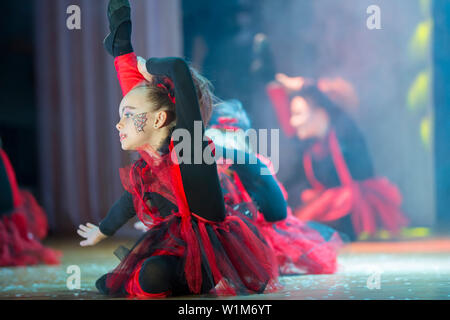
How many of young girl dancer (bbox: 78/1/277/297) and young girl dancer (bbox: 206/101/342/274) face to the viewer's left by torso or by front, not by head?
2

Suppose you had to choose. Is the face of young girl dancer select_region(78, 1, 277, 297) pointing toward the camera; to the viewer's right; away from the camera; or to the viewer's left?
to the viewer's left

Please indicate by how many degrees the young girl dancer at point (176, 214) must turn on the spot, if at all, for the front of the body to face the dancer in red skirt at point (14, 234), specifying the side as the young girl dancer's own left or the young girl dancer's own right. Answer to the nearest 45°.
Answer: approximately 45° to the young girl dancer's own right

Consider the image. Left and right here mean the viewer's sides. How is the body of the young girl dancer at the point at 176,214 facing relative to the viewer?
facing to the left of the viewer

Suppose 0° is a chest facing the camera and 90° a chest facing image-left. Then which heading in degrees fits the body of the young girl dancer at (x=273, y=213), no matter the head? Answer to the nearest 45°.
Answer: approximately 90°
